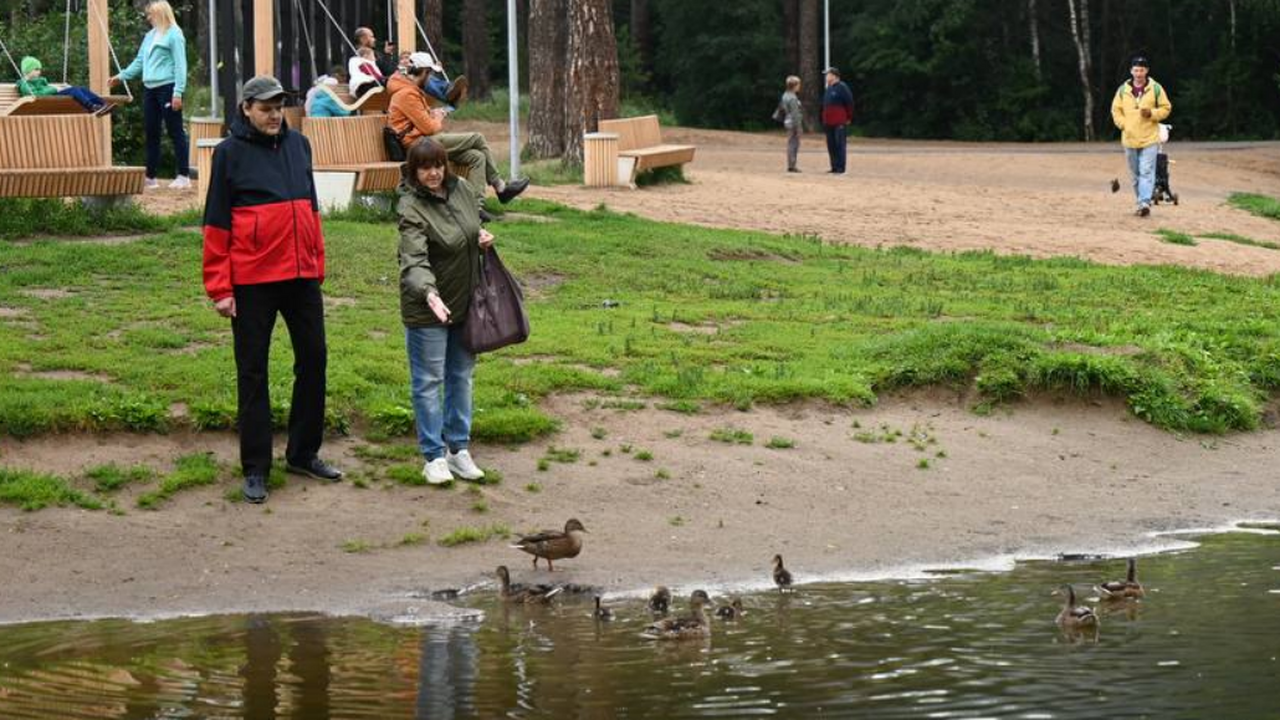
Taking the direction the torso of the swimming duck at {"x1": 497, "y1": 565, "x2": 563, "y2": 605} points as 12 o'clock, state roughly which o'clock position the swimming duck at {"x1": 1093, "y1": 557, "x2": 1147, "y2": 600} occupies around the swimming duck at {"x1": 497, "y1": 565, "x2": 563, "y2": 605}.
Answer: the swimming duck at {"x1": 1093, "y1": 557, "x2": 1147, "y2": 600} is roughly at 6 o'clock from the swimming duck at {"x1": 497, "y1": 565, "x2": 563, "y2": 605}.

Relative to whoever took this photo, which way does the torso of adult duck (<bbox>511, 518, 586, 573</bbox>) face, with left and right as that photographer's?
facing to the right of the viewer

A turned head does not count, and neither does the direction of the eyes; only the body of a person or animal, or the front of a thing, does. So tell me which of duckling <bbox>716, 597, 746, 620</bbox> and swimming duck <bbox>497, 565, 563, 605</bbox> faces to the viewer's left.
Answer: the swimming duck

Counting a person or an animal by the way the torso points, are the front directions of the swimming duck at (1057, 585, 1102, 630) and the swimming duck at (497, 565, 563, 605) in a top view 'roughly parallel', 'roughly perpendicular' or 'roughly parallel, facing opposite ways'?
roughly parallel

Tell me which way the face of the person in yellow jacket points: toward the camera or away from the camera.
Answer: toward the camera

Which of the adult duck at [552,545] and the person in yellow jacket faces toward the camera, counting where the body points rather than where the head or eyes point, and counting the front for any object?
the person in yellow jacket

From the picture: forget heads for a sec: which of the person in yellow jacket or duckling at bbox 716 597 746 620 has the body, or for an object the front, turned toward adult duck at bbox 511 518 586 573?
the person in yellow jacket

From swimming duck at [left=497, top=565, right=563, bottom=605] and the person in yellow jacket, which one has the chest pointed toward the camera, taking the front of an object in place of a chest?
the person in yellow jacket

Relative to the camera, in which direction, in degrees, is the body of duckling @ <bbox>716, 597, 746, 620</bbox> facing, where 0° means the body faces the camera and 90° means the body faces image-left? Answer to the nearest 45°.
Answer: approximately 270°

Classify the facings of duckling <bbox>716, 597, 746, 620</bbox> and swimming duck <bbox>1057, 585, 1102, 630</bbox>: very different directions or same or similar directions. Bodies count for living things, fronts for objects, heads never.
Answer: very different directions

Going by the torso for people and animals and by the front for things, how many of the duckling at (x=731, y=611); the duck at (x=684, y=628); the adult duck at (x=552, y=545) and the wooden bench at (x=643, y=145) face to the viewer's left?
0

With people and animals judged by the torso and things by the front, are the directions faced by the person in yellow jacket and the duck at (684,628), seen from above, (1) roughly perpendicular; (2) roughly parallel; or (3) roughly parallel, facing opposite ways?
roughly perpendicular

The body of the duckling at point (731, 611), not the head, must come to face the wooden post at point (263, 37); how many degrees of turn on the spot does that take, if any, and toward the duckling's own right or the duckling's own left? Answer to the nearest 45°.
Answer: approximately 90° to the duckling's own left

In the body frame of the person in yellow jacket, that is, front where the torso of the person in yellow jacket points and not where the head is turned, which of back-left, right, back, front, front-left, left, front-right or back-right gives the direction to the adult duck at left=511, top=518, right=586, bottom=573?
front

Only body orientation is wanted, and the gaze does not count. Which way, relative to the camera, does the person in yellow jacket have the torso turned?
toward the camera

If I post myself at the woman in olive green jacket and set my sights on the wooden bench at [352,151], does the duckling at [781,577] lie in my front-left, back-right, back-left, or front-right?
back-right

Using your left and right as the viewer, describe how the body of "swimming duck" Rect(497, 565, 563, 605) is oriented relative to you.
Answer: facing to the left of the viewer

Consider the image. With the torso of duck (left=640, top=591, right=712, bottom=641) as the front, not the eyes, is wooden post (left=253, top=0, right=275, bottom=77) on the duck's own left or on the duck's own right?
on the duck's own left

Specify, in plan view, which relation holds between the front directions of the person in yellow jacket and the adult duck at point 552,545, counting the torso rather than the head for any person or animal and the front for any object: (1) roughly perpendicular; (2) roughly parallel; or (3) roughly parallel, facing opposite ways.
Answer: roughly perpendicular
